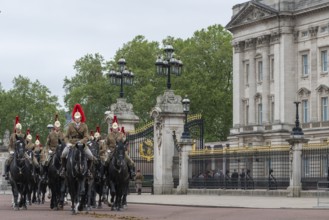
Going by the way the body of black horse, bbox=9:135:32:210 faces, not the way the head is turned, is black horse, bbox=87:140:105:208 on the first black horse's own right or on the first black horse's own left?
on the first black horse's own left

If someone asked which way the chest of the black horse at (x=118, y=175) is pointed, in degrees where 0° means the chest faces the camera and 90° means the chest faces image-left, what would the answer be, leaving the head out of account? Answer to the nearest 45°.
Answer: approximately 0°

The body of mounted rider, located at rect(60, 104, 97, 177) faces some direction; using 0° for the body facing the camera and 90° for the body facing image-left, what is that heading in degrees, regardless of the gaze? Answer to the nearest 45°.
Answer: approximately 0°

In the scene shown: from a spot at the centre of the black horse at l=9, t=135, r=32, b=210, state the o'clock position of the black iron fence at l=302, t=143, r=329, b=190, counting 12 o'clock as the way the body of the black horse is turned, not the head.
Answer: The black iron fence is roughly at 8 o'clock from the black horse.

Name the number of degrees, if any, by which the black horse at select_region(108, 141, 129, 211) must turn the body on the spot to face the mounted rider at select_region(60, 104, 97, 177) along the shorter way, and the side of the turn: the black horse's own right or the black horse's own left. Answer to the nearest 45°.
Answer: approximately 45° to the black horse's own right

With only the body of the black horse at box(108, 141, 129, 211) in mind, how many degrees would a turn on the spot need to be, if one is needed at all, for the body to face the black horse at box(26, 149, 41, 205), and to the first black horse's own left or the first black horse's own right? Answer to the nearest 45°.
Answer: approximately 135° to the first black horse's own right
